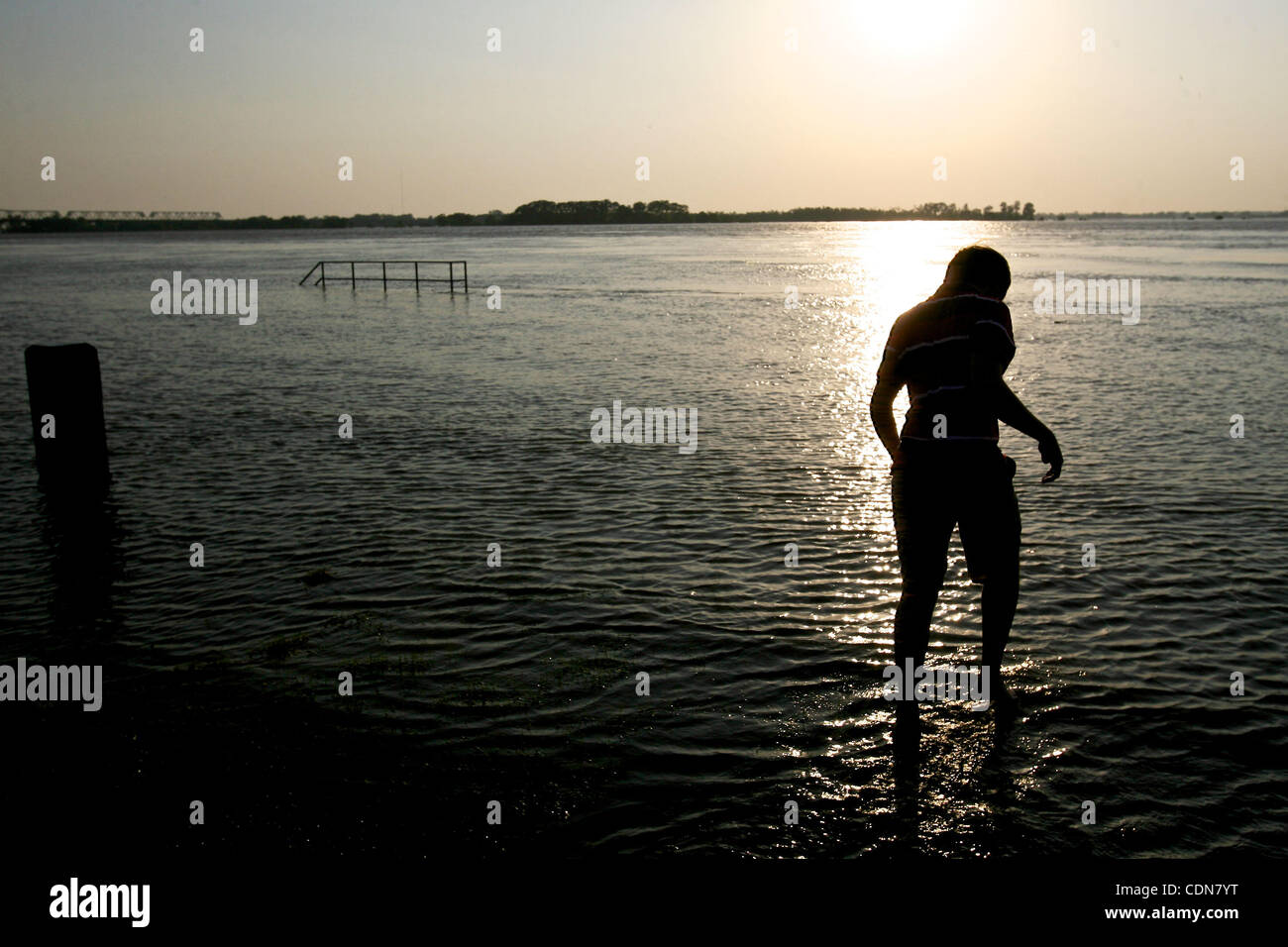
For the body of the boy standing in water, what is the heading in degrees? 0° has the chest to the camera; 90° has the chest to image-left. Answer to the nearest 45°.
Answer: approximately 315°

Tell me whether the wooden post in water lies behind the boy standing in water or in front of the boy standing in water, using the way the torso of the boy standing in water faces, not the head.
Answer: behind
